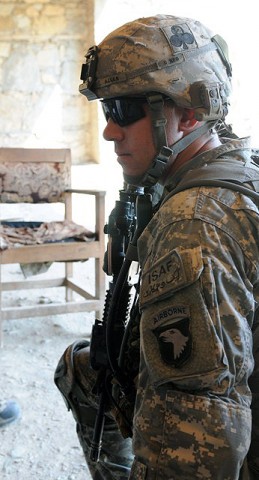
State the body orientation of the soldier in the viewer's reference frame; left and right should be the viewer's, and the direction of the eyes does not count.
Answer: facing to the left of the viewer

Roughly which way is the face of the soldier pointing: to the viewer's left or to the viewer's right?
to the viewer's left
